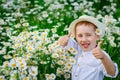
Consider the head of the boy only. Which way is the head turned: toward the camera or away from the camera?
toward the camera

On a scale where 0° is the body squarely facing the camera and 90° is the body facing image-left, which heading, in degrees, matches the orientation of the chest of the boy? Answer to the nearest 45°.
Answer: approximately 45°
